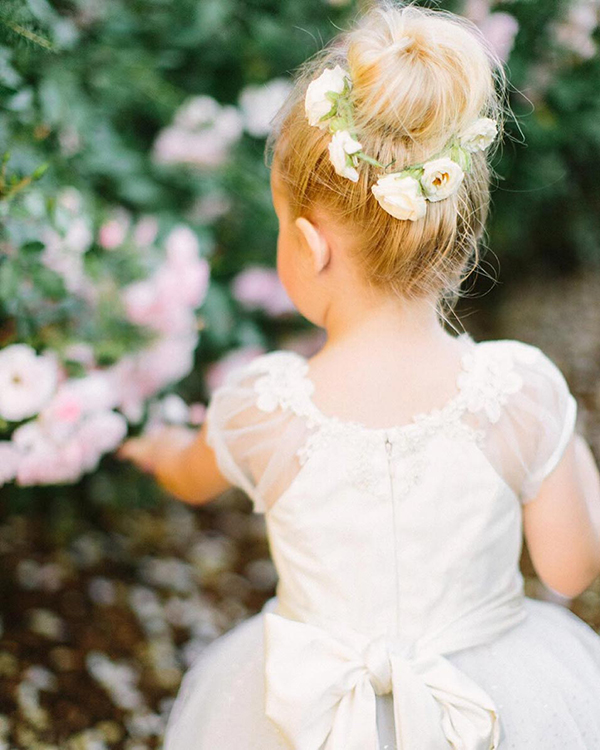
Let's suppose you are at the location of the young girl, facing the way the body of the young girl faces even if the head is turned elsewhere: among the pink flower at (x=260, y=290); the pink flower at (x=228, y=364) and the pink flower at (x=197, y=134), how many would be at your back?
0

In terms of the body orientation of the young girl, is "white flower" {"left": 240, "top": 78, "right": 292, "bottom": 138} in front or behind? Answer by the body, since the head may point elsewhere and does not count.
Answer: in front

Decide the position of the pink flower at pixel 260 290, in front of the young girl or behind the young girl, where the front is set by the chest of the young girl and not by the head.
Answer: in front

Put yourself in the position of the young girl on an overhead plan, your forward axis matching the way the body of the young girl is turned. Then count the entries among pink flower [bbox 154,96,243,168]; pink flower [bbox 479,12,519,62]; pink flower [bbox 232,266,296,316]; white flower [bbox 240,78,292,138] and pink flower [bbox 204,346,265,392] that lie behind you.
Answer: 0

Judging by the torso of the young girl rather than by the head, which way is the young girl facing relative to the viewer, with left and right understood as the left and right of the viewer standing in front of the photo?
facing away from the viewer

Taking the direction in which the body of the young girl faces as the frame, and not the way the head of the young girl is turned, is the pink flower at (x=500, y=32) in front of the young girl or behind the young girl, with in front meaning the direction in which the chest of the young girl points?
in front

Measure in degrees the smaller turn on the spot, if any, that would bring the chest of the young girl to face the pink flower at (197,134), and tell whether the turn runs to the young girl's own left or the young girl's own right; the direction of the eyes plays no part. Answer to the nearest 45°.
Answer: approximately 45° to the young girl's own left

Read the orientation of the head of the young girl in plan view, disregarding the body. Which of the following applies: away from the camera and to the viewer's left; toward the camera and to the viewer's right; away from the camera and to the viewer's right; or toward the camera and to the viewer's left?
away from the camera and to the viewer's left
